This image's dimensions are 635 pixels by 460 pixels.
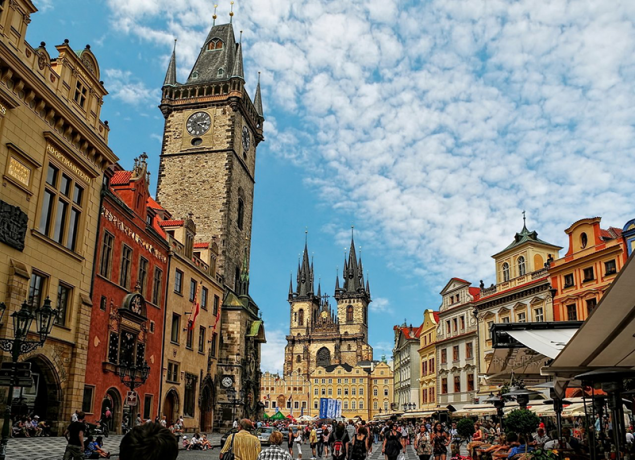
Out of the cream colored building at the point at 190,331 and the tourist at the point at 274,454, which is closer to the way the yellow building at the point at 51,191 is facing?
the tourist

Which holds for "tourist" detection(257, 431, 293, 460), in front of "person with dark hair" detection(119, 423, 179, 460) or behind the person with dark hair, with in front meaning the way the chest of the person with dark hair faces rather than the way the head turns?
in front

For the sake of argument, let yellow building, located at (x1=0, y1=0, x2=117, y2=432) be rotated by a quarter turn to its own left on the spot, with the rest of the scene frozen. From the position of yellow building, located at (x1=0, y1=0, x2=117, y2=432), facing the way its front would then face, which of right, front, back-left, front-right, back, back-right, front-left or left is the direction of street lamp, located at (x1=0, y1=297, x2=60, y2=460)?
back-right

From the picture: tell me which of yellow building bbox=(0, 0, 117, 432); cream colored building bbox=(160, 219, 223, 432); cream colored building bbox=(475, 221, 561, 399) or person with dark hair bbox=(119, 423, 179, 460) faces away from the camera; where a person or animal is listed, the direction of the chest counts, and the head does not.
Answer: the person with dark hair

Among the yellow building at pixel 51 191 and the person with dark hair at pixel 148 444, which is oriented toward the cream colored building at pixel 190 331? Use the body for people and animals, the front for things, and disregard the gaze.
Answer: the person with dark hair

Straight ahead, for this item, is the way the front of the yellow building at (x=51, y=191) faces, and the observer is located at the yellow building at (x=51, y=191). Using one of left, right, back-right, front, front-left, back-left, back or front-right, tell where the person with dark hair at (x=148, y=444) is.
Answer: front-right

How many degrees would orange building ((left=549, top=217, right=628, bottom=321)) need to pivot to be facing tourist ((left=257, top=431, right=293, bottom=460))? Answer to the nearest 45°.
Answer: approximately 45° to its left

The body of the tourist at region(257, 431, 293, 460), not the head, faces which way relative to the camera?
away from the camera

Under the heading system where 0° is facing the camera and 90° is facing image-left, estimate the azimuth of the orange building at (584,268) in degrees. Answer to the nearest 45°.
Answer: approximately 45°

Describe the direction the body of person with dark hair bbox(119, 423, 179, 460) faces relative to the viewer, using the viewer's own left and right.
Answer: facing away from the viewer

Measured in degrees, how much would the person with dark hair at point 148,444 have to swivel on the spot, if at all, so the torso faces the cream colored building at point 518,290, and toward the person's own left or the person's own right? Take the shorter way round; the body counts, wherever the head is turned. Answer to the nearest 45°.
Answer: approximately 45° to the person's own right

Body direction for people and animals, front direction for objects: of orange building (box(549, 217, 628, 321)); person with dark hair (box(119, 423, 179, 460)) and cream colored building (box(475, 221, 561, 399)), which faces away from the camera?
the person with dark hair

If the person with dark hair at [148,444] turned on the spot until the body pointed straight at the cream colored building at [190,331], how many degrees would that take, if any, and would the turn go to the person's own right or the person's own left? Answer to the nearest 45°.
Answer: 0° — they already face it

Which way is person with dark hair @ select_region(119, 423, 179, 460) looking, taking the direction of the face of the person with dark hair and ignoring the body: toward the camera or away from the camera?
away from the camera

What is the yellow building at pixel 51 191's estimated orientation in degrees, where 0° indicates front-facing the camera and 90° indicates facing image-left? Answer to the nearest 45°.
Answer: approximately 315°

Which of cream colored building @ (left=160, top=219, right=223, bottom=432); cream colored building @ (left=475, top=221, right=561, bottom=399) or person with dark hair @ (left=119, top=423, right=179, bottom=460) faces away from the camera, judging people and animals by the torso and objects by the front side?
the person with dark hair
